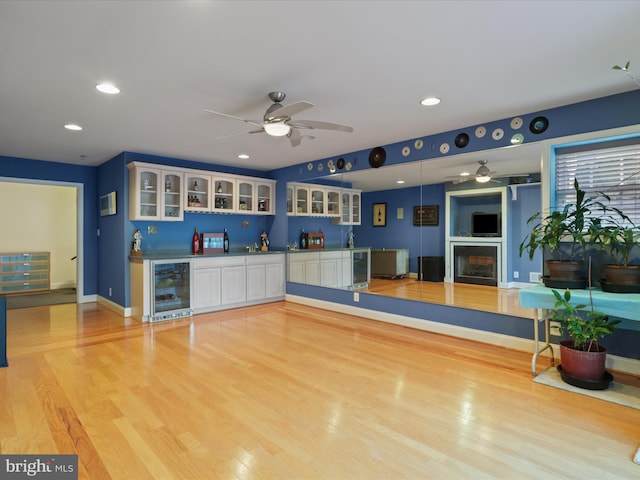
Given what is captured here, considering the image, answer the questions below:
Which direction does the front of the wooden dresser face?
toward the camera

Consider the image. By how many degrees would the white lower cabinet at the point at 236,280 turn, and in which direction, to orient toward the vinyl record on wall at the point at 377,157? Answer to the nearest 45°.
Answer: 0° — it already faces it

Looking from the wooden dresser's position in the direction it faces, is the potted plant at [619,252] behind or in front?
in front

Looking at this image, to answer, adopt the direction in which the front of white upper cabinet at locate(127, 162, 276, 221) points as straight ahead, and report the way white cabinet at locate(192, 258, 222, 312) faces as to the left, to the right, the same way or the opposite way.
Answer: the same way

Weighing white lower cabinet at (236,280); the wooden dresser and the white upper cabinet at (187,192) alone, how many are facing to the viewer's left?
0

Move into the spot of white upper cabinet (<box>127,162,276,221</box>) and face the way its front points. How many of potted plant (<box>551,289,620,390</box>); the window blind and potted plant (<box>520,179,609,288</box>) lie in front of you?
3

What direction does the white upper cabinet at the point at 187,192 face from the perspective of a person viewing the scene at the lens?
facing the viewer and to the right of the viewer

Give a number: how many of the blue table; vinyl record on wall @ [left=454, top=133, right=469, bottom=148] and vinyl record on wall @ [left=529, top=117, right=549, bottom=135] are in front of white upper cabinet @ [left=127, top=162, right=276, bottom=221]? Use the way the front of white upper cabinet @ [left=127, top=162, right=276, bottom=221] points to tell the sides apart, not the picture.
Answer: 3

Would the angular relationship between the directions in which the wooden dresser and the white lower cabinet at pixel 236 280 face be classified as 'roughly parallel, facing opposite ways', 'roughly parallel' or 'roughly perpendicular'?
roughly parallel

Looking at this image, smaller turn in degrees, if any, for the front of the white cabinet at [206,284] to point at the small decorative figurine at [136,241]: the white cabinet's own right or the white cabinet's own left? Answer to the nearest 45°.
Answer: approximately 135° to the white cabinet's own right

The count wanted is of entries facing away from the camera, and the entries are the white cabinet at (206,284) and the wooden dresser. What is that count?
0

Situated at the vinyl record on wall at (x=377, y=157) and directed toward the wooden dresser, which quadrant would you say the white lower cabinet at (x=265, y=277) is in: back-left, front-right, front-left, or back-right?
front-right

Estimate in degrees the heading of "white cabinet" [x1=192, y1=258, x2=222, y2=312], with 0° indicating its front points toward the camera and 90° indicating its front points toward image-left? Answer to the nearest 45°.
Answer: approximately 315°

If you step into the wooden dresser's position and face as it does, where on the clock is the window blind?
The window blind is roughly at 11 o'clock from the wooden dresser.
